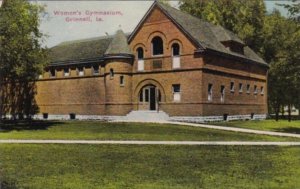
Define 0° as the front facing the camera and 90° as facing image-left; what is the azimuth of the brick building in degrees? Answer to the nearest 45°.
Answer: approximately 45°
